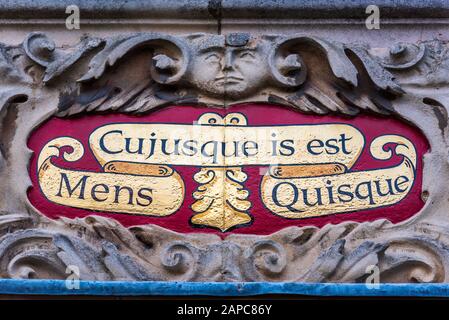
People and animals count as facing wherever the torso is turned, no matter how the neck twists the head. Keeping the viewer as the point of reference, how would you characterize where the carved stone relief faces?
facing the viewer

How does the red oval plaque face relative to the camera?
toward the camera
